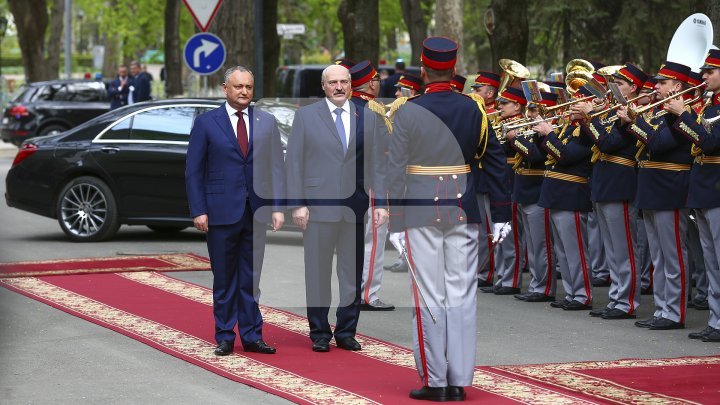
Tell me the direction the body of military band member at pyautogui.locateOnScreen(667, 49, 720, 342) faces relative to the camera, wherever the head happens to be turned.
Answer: to the viewer's left

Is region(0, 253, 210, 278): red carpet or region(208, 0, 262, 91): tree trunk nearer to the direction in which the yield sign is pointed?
the red carpet

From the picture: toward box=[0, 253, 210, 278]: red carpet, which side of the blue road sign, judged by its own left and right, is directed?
front

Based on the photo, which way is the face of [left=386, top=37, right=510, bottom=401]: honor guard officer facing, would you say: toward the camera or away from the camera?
away from the camera

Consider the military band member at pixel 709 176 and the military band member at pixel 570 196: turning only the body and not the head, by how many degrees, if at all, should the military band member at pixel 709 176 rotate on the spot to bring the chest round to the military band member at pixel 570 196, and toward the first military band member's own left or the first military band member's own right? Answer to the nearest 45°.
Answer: approximately 45° to the first military band member's own right

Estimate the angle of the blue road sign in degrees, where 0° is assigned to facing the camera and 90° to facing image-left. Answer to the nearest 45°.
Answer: approximately 0°

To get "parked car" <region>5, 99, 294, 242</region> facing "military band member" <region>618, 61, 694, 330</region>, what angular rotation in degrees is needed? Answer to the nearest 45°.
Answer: approximately 45° to its right

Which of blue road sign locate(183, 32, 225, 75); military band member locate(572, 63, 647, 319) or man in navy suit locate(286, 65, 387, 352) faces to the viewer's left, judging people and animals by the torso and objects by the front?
the military band member

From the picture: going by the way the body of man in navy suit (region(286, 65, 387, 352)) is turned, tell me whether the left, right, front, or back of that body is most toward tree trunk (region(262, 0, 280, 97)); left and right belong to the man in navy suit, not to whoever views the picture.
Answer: back

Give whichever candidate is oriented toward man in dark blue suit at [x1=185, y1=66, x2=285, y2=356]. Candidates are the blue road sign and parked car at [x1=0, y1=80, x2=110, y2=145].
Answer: the blue road sign

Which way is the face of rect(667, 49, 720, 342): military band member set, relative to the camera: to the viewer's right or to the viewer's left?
to the viewer's left

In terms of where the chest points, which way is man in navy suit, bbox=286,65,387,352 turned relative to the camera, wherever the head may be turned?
toward the camera

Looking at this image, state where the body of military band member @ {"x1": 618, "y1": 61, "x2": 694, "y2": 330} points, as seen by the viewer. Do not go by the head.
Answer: to the viewer's left
